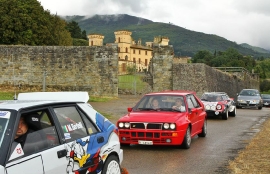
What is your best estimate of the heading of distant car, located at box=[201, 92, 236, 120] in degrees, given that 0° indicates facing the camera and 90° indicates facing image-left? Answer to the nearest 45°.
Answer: approximately 45°

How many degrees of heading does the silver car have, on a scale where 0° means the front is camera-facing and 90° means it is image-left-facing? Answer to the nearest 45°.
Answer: approximately 0°

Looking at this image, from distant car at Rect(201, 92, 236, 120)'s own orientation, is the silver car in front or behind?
behind
